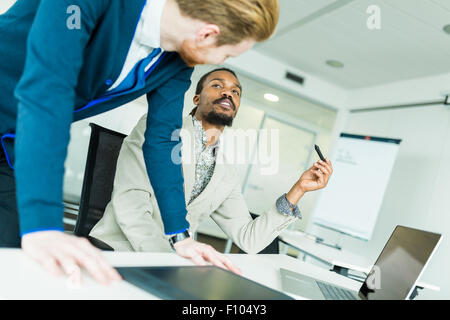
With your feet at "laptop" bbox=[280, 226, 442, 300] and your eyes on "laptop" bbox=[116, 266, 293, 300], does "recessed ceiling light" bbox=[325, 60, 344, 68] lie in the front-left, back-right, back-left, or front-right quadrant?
back-right

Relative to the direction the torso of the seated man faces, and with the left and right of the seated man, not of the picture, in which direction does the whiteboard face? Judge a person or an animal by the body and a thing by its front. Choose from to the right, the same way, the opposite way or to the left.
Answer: to the right

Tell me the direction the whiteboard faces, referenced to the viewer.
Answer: facing the viewer and to the left of the viewer

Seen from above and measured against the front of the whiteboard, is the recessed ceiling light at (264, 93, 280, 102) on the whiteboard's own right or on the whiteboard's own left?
on the whiteboard's own right

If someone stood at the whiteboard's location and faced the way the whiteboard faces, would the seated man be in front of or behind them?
in front

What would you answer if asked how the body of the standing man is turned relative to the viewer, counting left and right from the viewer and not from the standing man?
facing the viewer and to the right of the viewer

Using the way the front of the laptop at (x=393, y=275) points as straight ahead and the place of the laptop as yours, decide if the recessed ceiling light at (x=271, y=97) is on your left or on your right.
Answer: on your right

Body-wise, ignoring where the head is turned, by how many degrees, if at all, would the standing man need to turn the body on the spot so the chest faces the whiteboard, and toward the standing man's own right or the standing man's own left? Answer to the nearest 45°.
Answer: approximately 90° to the standing man's own left
